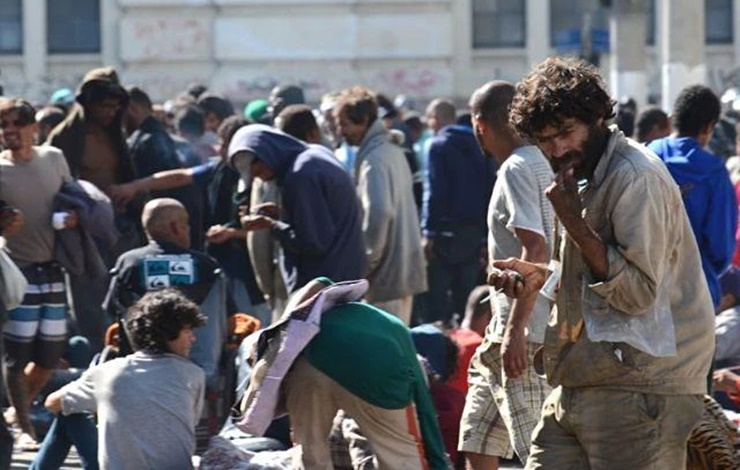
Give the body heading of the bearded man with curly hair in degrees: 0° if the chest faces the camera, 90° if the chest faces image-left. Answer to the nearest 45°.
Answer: approximately 45°

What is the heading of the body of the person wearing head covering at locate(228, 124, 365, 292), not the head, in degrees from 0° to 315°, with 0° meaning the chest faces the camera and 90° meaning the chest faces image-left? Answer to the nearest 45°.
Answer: approximately 90°

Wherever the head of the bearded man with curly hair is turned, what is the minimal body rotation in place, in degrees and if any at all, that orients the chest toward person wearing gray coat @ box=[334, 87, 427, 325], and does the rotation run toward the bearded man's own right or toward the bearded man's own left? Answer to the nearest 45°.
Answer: approximately 135° to the bearded man's own right

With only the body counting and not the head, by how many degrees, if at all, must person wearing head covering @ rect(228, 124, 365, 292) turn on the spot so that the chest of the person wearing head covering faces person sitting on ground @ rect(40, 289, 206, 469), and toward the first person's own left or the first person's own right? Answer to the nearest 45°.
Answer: approximately 90° to the first person's own left

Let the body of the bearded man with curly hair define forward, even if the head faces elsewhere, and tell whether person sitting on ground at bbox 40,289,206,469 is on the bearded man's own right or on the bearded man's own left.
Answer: on the bearded man's own right

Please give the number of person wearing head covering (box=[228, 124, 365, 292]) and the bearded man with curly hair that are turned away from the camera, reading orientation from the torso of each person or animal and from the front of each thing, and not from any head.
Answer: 0

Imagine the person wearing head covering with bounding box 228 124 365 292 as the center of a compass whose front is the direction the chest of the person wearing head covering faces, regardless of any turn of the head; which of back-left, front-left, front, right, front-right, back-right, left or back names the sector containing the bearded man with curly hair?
left
